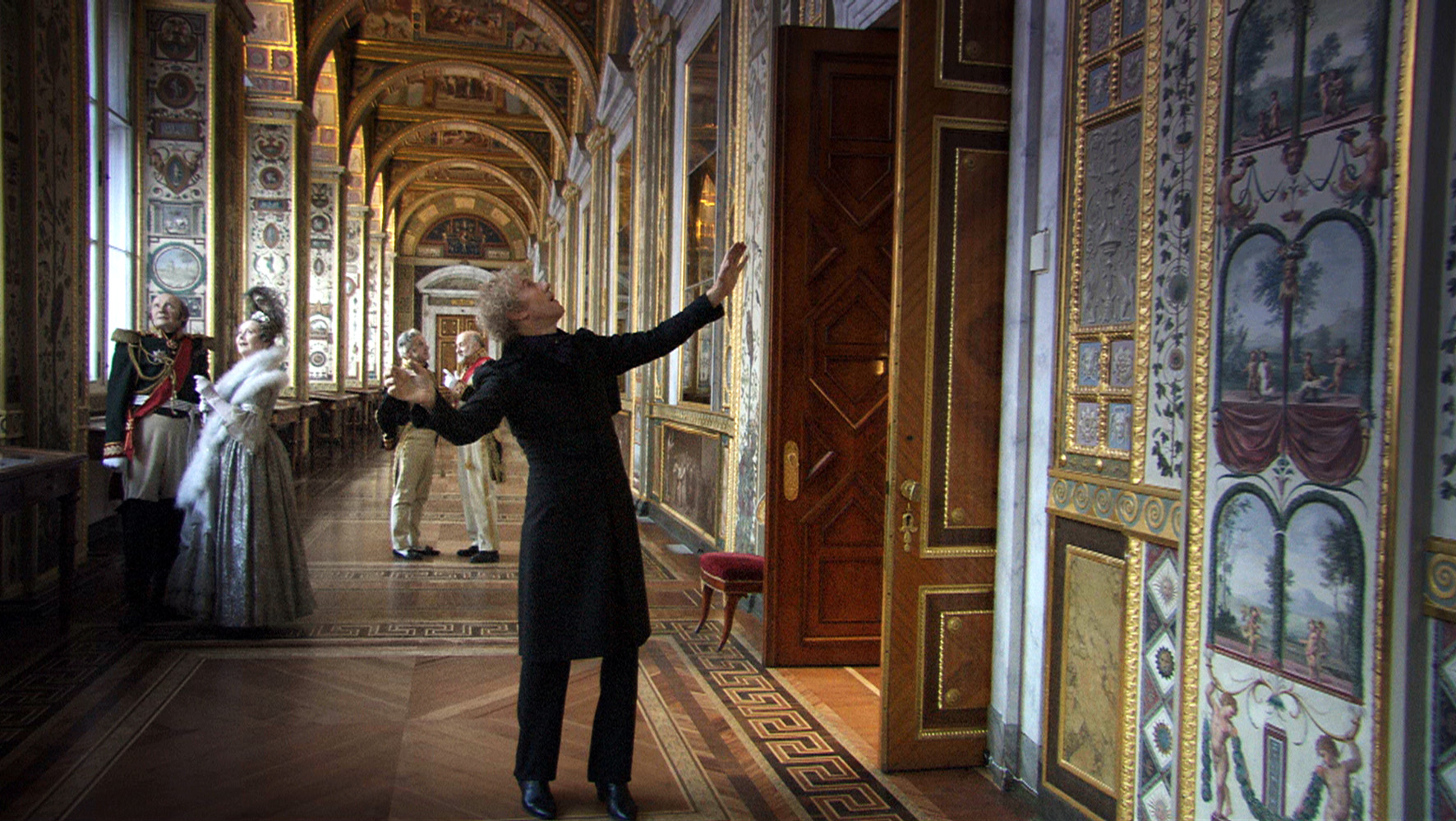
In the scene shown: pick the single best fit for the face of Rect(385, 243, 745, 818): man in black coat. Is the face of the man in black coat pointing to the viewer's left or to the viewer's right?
to the viewer's right

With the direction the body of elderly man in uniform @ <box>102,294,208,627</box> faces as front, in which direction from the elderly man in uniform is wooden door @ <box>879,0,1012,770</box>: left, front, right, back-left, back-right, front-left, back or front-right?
front-left

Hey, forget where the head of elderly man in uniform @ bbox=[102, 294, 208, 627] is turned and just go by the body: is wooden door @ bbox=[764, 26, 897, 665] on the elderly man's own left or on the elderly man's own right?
on the elderly man's own left

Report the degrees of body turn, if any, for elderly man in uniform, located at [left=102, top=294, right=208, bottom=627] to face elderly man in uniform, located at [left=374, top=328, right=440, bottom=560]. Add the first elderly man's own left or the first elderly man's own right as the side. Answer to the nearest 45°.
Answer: approximately 135° to the first elderly man's own left

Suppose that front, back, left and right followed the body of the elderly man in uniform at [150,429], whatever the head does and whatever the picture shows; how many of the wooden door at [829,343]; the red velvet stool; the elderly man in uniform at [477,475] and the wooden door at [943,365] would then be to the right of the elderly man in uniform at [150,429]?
0

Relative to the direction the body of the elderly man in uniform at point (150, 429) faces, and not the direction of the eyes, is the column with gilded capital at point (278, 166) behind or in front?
behind

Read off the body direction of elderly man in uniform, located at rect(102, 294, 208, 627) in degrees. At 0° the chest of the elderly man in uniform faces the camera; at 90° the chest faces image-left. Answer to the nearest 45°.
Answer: approximately 0°

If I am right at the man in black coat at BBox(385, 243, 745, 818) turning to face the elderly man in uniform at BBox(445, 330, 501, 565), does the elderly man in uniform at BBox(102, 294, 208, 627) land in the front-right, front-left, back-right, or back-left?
front-left

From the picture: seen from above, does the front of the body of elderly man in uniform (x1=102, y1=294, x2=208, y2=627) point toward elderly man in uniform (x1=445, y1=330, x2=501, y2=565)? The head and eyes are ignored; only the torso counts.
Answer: no

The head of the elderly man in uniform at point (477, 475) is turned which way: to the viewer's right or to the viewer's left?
to the viewer's left

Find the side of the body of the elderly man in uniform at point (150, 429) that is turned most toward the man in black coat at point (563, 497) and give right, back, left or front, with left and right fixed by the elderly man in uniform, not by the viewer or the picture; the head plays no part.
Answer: front

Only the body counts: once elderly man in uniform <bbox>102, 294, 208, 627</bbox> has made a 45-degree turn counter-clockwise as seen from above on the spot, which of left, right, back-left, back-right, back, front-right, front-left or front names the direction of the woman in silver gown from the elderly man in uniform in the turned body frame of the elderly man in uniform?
front

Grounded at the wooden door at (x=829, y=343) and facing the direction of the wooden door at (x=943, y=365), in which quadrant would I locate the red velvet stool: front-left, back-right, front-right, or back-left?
back-right

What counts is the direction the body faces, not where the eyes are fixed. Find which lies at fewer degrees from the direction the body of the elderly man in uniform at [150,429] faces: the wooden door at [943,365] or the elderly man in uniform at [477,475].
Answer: the wooden door

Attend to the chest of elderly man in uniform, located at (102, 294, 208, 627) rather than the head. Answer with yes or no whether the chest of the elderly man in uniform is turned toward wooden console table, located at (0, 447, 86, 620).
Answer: no

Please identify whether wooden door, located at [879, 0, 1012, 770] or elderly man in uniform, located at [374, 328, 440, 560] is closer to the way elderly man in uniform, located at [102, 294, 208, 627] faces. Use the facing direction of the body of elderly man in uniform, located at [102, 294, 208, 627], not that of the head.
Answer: the wooden door

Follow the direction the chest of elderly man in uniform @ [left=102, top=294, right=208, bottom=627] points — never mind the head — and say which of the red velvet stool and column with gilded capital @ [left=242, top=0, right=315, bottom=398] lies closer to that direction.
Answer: the red velvet stool
